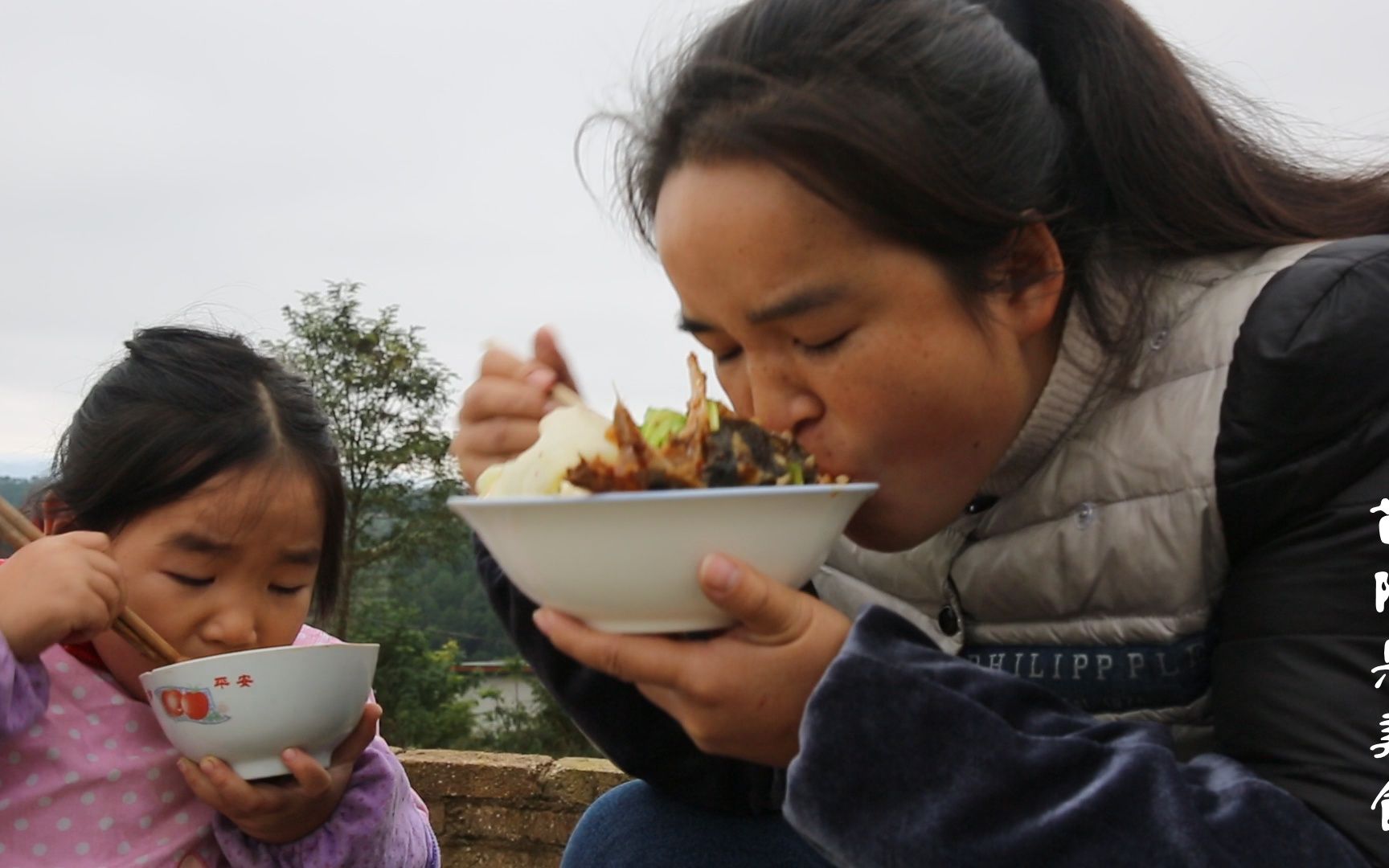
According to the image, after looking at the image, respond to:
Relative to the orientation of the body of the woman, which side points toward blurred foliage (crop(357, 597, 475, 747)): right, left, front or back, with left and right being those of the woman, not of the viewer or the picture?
right

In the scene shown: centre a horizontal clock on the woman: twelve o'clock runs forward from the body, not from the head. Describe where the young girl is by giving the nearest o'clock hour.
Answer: The young girl is roughly at 2 o'clock from the woman.

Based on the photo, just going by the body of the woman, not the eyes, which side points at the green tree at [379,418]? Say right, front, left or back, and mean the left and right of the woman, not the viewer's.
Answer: right

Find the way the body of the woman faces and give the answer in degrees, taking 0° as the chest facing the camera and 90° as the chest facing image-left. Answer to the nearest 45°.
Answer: approximately 45°

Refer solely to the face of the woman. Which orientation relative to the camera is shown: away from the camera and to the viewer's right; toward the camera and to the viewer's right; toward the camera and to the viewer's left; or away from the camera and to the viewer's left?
toward the camera and to the viewer's left

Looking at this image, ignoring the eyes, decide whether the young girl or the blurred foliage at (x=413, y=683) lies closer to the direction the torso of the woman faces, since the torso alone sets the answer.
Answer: the young girl
